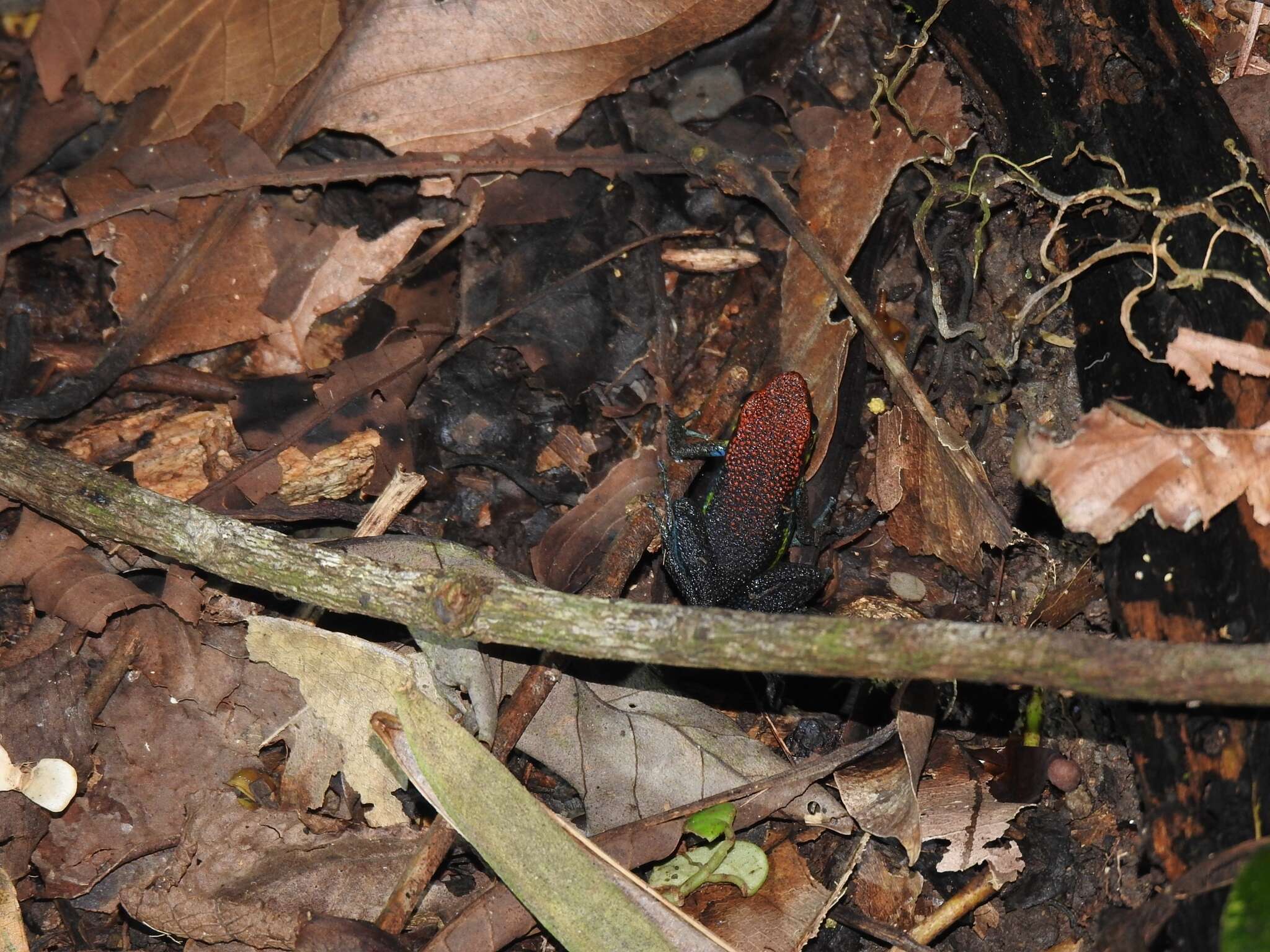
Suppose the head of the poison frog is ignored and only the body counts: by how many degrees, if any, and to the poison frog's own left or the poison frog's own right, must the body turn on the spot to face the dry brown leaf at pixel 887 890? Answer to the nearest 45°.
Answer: approximately 180°

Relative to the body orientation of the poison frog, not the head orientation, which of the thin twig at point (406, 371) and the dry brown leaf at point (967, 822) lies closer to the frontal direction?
the thin twig

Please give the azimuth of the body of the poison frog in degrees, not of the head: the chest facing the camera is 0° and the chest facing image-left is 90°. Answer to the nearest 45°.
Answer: approximately 180°

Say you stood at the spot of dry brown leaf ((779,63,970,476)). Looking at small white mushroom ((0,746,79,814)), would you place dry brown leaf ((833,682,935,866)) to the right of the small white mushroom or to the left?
left

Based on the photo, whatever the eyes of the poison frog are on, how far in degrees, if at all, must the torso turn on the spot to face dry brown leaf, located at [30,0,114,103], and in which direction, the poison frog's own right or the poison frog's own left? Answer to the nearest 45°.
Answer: approximately 90° to the poison frog's own left

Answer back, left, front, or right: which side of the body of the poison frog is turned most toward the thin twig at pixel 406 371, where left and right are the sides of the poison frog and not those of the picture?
left

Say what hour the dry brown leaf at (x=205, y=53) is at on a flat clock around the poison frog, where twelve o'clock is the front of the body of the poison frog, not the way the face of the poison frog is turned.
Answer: The dry brown leaf is roughly at 10 o'clock from the poison frog.
